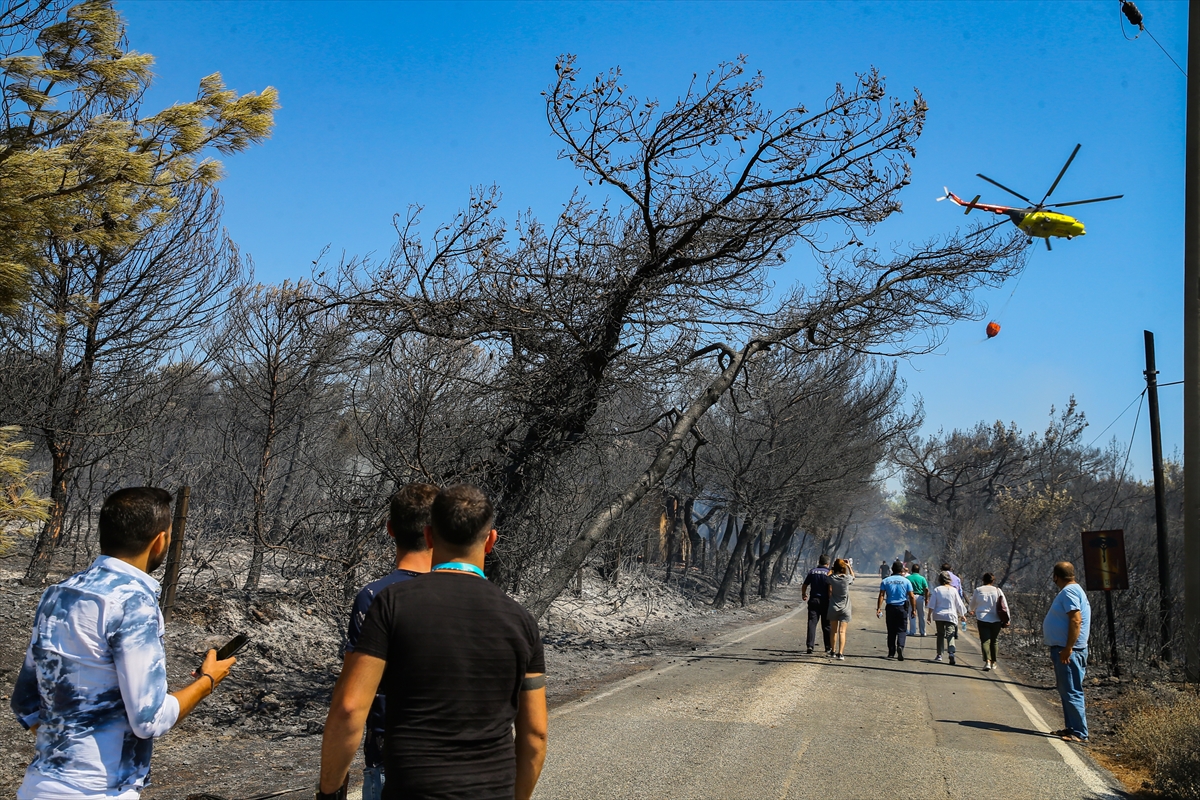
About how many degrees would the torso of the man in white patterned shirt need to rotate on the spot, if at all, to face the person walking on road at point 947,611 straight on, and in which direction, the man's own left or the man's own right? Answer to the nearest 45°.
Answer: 0° — they already face them

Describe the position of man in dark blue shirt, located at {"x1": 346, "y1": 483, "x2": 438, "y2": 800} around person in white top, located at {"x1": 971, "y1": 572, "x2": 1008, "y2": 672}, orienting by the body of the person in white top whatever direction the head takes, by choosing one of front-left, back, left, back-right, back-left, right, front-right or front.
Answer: back

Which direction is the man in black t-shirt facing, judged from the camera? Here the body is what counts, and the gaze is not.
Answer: away from the camera

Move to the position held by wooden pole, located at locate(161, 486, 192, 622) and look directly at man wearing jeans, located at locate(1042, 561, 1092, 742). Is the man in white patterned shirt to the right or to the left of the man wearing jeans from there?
right

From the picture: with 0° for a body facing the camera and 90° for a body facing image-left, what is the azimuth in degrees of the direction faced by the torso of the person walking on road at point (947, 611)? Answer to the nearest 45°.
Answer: approximately 180°

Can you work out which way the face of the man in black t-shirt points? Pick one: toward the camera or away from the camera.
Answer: away from the camera

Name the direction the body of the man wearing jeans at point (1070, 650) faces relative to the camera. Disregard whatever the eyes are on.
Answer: to the viewer's left

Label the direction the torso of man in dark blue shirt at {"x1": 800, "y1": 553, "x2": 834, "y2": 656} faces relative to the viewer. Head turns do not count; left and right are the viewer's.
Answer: facing away from the viewer

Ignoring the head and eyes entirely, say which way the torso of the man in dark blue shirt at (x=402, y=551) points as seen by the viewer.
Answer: away from the camera

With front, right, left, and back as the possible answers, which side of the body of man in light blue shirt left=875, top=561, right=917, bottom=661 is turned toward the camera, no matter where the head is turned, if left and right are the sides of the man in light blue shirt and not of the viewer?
back

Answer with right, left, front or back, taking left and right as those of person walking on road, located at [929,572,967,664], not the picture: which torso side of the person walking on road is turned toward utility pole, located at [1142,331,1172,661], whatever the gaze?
right

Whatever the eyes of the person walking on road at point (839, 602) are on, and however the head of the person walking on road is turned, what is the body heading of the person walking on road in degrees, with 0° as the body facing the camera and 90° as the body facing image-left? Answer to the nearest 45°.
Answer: approximately 180°

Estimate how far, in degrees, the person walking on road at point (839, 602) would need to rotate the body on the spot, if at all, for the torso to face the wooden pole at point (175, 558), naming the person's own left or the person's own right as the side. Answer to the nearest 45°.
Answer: approximately 135° to the person's own left

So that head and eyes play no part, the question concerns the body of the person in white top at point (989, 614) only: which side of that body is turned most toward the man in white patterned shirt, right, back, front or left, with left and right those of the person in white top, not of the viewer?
back

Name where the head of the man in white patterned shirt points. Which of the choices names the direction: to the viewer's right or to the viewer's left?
to the viewer's right

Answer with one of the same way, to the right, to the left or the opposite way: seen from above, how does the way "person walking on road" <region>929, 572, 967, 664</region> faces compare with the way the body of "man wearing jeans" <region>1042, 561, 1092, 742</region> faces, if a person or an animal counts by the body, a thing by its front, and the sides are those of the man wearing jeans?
to the right
